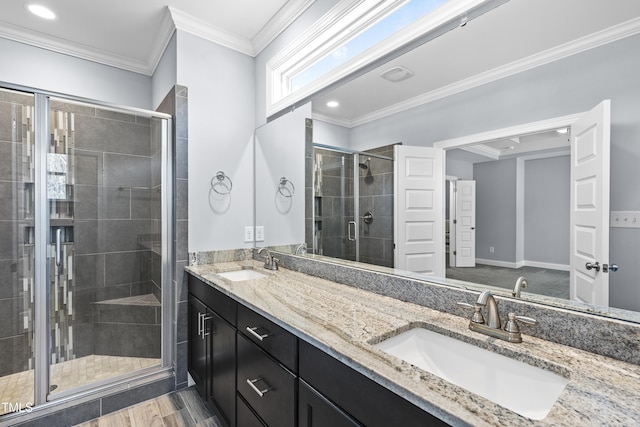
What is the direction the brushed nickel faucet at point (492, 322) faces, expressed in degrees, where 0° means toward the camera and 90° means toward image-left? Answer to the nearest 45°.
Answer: approximately 45°

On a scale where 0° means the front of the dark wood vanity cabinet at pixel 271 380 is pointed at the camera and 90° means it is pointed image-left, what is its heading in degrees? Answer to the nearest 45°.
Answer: approximately 45°

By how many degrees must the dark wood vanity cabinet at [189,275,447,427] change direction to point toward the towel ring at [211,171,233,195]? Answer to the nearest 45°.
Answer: approximately 90° to its right

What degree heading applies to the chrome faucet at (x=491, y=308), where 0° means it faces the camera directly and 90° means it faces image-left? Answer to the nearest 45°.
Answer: approximately 45°

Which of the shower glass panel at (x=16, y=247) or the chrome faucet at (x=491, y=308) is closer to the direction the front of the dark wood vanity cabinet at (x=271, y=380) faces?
the shower glass panel

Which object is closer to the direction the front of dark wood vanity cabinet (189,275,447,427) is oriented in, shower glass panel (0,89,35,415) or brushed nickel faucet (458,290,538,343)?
the shower glass panel

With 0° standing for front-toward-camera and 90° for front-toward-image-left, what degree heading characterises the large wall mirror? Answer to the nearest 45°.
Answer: approximately 45°

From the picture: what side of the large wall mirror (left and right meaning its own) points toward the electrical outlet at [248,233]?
right

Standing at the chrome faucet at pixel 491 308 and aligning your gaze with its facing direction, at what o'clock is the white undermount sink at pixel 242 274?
The white undermount sink is roughly at 2 o'clock from the chrome faucet.
